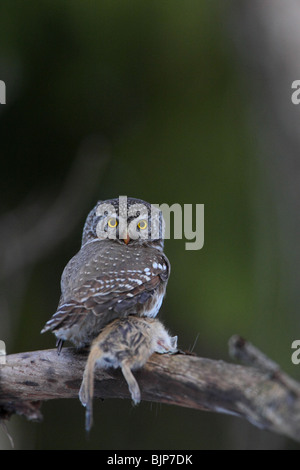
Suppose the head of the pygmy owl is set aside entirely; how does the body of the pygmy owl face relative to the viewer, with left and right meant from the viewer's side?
facing away from the viewer and to the right of the viewer
